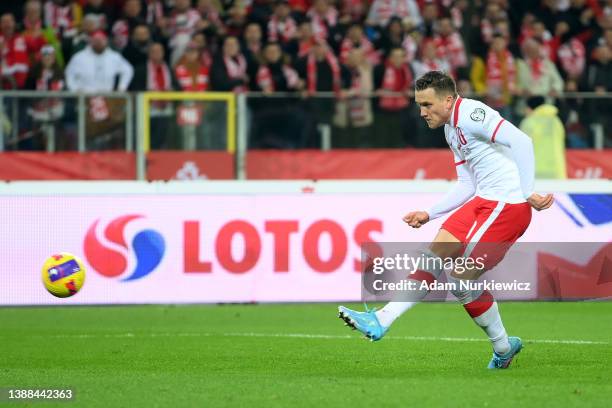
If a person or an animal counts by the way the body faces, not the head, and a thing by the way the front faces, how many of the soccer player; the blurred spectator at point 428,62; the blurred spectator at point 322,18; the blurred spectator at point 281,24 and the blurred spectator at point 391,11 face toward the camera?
4

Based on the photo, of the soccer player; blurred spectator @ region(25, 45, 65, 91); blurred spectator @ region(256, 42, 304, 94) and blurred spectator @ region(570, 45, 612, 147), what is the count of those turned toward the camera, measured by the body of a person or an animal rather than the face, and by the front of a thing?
3

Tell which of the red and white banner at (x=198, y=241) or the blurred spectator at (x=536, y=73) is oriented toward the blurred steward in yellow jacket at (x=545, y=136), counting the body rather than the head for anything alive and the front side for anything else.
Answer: the blurred spectator at (x=536, y=73)

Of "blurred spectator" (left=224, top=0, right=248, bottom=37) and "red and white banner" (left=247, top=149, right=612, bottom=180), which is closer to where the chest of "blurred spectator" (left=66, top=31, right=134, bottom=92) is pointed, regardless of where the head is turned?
the red and white banner

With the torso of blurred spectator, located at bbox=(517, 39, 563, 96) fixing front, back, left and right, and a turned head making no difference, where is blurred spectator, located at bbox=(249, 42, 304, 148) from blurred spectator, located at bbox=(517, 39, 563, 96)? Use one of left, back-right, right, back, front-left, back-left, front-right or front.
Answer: front-right

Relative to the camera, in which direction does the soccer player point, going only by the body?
to the viewer's left

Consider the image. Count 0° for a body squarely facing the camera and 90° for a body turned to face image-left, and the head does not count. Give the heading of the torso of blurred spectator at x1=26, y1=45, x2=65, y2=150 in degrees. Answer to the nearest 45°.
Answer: approximately 0°
